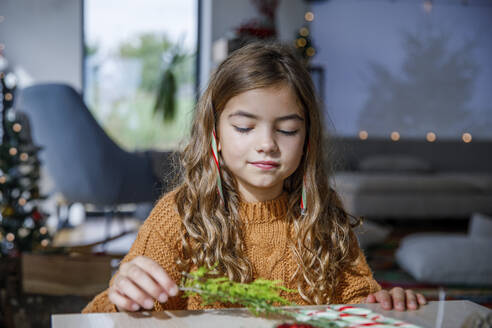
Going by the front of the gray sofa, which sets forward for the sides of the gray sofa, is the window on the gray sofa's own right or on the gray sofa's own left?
on the gray sofa's own right

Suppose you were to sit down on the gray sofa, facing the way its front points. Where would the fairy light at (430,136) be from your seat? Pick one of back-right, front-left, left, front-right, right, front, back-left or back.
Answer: back

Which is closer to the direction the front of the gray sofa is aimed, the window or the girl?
the girl

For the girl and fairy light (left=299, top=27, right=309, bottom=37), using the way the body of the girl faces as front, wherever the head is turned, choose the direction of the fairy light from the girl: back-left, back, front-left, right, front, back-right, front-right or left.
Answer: back

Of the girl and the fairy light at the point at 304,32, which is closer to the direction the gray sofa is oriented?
the girl

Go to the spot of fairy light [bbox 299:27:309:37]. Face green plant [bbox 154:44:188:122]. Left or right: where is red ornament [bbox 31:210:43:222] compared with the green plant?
left

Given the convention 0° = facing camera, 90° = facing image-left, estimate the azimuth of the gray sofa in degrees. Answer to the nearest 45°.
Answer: approximately 0°

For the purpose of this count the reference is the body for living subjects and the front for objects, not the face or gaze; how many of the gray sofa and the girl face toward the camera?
2
